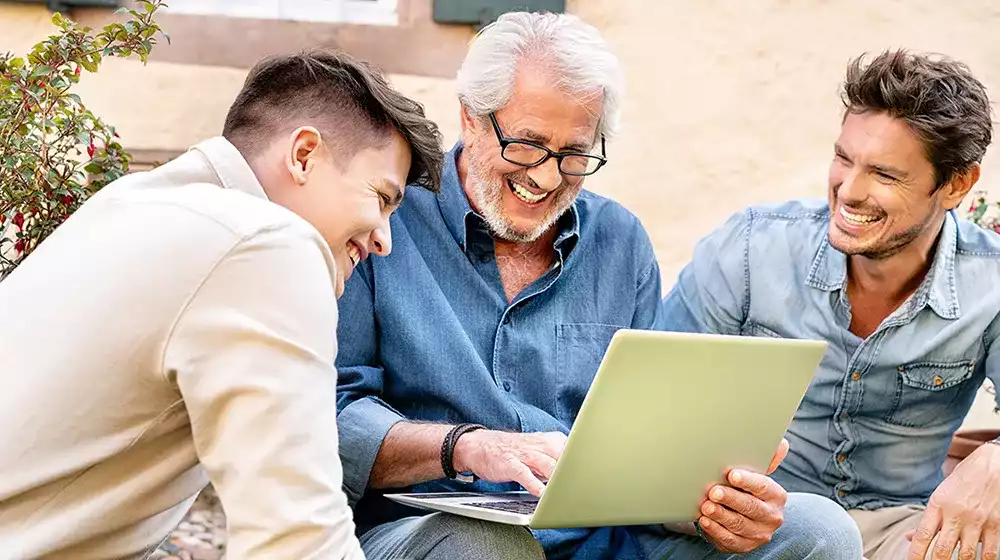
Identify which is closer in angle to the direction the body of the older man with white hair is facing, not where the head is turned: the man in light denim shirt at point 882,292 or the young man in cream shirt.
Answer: the young man in cream shirt

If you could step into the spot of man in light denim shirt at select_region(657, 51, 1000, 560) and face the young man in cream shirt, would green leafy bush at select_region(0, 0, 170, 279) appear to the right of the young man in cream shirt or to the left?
right

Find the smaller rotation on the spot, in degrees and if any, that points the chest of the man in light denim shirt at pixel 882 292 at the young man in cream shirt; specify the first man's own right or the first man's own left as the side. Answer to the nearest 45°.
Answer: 0° — they already face them

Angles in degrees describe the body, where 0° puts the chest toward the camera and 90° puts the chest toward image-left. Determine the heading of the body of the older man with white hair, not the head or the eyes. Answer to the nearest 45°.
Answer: approximately 0°

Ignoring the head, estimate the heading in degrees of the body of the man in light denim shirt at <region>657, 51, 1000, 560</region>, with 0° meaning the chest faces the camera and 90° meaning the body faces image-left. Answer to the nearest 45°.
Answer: approximately 45°
